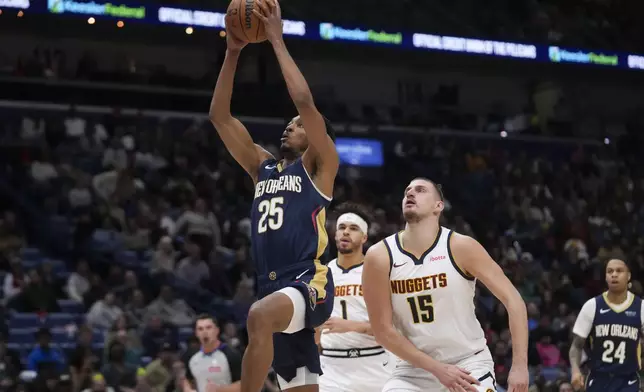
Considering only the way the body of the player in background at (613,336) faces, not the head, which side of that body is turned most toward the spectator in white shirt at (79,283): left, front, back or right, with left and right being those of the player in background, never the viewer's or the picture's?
right

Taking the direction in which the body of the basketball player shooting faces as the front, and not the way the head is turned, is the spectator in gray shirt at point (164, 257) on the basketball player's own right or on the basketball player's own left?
on the basketball player's own right

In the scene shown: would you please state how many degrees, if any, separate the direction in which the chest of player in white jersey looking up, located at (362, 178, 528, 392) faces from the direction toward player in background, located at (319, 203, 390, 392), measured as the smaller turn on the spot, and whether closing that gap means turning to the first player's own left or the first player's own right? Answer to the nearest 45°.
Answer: approximately 135° to the first player's own right

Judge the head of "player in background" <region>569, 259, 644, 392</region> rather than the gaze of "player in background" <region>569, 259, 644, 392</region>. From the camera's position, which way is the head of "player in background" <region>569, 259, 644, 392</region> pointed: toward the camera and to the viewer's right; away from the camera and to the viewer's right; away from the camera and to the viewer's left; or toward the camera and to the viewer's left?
toward the camera and to the viewer's left

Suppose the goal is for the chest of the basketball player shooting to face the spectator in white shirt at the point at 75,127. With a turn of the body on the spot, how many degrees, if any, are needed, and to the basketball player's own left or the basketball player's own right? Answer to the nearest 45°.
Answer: approximately 135° to the basketball player's own right

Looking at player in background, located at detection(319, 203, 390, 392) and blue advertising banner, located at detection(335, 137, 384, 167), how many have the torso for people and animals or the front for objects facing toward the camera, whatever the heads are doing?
2

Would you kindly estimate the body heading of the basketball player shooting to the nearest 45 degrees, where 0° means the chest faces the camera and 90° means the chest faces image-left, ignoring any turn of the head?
approximately 45°

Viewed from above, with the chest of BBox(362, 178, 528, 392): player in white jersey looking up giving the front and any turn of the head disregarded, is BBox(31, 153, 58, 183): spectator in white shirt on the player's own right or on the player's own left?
on the player's own right

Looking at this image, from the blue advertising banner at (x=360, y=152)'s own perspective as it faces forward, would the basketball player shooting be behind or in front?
in front

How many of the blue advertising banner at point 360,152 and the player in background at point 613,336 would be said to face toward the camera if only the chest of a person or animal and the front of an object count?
2

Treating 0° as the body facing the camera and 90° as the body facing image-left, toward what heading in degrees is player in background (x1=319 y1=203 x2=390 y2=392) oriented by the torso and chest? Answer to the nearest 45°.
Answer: approximately 0°

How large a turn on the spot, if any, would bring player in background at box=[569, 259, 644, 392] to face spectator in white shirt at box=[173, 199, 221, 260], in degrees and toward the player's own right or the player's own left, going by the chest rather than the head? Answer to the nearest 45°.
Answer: approximately 135° to the player's own right
